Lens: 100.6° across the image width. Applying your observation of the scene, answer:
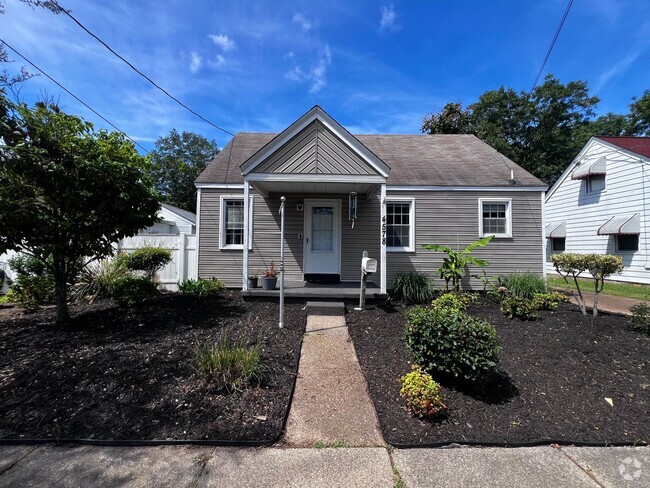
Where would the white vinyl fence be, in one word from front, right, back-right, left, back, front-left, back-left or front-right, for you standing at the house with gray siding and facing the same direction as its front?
right

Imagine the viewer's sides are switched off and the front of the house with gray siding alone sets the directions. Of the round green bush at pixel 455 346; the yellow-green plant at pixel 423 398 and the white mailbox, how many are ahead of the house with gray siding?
3

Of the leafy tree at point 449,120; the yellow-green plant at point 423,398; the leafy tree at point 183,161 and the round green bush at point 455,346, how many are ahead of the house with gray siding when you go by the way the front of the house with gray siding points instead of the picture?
2

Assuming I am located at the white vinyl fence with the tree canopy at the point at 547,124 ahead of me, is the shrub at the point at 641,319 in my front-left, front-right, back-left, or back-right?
front-right

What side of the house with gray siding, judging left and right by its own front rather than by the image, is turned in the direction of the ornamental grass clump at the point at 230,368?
front

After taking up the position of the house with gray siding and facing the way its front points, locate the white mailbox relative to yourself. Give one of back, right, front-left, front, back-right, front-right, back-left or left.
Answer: front

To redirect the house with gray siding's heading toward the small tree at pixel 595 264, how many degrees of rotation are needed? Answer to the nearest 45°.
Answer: approximately 45° to its left

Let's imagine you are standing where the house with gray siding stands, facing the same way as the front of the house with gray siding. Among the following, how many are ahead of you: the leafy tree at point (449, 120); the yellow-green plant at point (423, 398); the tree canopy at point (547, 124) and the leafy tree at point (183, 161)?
1

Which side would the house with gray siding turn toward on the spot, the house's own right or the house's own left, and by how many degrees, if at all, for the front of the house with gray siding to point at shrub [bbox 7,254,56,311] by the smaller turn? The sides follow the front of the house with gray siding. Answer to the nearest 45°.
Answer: approximately 45° to the house's own right

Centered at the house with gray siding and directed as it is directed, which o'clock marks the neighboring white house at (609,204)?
The neighboring white house is roughly at 8 o'clock from the house with gray siding.

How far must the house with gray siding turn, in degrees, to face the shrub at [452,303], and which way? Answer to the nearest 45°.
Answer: approximately 45° to its left

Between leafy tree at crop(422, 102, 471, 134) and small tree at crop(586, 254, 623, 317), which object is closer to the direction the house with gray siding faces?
the small tree

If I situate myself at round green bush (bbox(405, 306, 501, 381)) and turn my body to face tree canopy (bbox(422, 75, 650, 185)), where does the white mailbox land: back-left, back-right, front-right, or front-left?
front-left

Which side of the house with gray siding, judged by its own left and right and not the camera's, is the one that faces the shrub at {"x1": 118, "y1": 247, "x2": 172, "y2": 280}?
right

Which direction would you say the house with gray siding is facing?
toward the camera

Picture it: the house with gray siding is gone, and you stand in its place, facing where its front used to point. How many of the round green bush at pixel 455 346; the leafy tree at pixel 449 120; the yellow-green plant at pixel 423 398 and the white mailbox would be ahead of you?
3

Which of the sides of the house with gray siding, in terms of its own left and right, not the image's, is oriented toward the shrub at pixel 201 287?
right
